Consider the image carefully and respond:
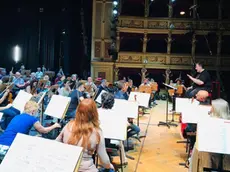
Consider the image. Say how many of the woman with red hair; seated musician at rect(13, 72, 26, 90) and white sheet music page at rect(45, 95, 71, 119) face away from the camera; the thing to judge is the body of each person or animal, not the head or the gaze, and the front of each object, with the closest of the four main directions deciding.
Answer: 1

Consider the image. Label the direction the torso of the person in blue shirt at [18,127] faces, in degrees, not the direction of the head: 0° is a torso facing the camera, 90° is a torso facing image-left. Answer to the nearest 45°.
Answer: approximately 225°

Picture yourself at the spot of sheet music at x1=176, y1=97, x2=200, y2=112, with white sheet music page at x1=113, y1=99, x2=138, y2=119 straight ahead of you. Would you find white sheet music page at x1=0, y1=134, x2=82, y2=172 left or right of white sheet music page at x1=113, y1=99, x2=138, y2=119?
left

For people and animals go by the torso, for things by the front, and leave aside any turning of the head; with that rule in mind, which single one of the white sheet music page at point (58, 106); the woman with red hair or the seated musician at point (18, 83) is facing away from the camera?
the woman with red hair

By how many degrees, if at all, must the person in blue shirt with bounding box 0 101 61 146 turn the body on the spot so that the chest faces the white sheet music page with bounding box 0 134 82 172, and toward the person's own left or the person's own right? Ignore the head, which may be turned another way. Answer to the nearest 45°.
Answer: approximately 135° to the person's own right

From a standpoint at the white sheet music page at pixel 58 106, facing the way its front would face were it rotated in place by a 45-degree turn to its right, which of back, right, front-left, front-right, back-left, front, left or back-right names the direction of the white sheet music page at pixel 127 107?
back

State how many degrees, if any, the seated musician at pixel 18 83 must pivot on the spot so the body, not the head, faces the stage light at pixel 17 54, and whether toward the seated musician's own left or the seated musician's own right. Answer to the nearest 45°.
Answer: approximately 135° to the seated musician's own left

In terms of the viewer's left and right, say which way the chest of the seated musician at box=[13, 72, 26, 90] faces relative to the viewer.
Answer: facing the viewer and to the right of the viewer

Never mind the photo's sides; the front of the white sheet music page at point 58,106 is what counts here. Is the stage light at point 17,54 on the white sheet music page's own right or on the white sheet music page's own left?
on the white sheet music page's own right

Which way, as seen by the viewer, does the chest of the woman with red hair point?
away from the camera

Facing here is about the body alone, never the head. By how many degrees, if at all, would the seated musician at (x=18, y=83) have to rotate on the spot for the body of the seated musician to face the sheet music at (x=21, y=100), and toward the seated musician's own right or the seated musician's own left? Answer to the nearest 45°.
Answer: approximately 45° to the seated musician's own right

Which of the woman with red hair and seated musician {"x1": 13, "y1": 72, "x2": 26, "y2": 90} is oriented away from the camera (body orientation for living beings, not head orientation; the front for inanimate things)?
the woman with red hair

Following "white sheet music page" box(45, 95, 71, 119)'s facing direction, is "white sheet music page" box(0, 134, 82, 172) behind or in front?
in front

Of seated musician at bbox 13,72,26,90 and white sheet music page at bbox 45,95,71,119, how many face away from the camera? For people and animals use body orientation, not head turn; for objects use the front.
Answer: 0

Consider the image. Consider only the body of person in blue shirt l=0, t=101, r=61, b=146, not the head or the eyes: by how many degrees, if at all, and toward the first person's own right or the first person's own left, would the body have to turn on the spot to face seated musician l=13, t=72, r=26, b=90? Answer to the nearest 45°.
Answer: approximately 45° to the first person's own left

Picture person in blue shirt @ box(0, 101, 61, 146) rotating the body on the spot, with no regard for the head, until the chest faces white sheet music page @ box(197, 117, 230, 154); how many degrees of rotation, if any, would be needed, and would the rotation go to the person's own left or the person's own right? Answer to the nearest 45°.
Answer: approximately 90° to the person's own right
